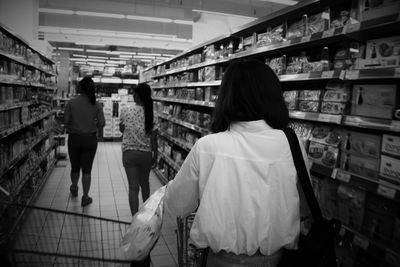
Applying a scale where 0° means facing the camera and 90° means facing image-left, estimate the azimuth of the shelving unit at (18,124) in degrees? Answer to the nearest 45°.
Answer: approximately 270°

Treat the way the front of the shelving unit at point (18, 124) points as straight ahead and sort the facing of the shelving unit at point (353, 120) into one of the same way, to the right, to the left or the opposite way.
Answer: the opposite way

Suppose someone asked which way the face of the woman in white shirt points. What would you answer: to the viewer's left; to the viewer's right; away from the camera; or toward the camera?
away from the camera

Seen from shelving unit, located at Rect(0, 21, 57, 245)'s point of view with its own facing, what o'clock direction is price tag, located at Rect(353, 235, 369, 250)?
The price tag is roughly at 2 o'clock from the shelving unit.

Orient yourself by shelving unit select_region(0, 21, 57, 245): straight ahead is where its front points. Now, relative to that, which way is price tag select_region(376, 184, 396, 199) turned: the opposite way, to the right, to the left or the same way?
the opposite way

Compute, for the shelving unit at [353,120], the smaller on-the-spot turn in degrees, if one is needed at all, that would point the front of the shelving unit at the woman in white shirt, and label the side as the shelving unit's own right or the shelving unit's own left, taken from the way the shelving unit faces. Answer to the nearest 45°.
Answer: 0° — it already faces them

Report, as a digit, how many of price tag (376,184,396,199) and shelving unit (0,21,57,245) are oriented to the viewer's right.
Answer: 1

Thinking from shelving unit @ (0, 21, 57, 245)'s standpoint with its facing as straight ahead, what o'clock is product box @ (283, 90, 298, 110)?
The product box is roughly at 2 o'clock from the shelving unit.

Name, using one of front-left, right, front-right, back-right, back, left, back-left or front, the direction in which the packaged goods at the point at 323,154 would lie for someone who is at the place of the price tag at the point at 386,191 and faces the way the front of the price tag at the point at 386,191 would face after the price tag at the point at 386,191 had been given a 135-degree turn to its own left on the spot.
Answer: back-left
